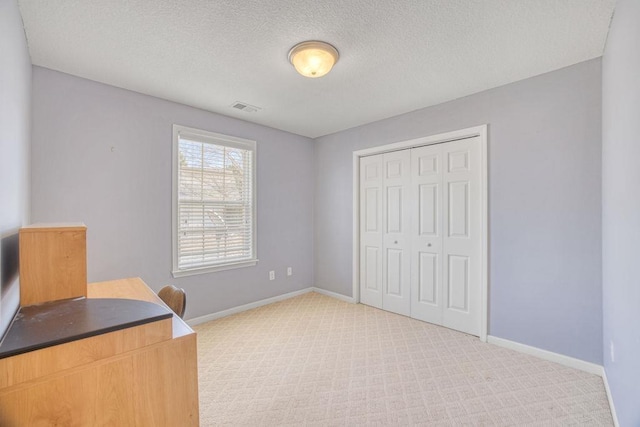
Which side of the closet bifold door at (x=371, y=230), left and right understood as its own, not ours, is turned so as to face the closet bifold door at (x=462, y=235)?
left

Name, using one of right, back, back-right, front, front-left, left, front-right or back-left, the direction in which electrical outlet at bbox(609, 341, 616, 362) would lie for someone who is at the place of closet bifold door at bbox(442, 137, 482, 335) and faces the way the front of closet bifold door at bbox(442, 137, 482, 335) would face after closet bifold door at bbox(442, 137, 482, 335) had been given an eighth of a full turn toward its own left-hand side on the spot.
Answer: front-left

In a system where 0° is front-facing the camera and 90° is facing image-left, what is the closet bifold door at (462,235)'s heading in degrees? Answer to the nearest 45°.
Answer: approximately 45°

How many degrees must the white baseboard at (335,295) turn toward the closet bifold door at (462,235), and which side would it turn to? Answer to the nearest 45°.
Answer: approximately 90° to its left

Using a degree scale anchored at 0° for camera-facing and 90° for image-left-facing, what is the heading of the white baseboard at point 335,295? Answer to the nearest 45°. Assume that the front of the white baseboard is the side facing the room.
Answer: approximately 45°

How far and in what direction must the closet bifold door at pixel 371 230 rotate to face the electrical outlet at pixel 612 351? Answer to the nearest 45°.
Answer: approximately 90° to its left

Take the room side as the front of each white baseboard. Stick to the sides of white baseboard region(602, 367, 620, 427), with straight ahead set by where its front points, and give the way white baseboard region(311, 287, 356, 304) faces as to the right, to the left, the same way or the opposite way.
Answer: to the left

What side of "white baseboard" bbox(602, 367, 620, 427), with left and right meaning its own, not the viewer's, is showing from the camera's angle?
left

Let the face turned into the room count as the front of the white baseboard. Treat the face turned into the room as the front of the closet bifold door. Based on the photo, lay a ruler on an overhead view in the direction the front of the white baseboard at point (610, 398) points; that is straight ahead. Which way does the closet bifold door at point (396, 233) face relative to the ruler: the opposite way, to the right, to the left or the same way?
to the left

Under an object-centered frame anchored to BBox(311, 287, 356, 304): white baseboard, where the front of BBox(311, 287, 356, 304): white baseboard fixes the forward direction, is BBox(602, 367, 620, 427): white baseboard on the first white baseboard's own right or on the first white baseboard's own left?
on the first white baseboard's own left

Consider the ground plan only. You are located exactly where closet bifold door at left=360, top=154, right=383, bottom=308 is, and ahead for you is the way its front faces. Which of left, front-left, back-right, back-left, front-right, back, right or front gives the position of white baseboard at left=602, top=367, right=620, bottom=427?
left
